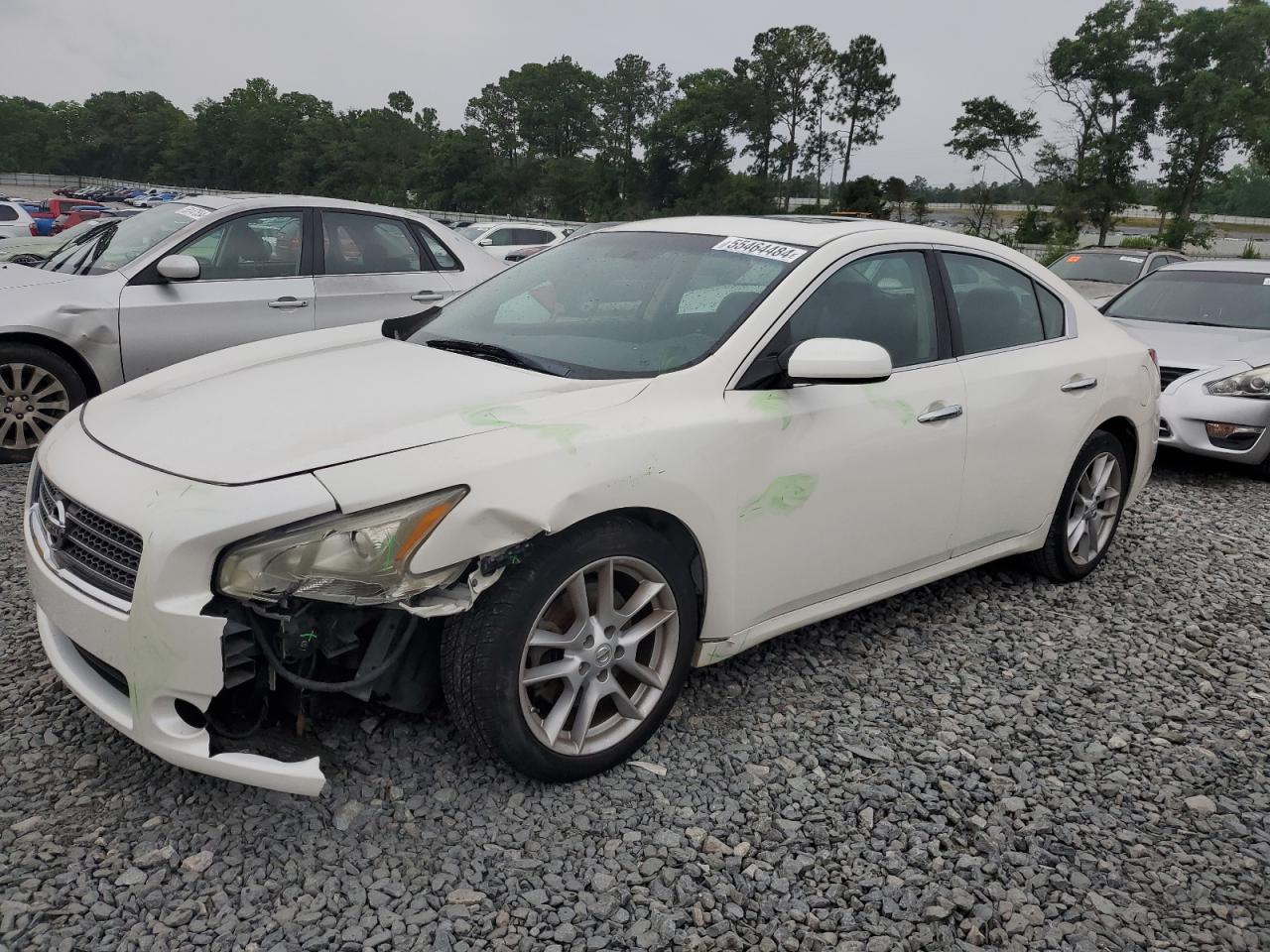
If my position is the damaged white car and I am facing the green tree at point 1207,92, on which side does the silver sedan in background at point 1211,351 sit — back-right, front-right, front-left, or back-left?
front-right

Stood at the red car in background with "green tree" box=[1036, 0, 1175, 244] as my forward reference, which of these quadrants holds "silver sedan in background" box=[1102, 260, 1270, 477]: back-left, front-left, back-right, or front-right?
front-right

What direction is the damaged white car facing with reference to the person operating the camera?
facing the viewer and to the left of the viewer

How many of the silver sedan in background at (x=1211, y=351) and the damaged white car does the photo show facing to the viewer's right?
0

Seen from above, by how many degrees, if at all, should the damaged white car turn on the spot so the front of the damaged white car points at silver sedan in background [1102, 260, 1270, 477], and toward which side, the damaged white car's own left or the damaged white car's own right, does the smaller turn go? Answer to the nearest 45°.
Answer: approximately 180°

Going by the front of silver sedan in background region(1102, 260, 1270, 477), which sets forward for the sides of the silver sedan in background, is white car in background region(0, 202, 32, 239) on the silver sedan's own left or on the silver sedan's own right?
on the silver sedan's own right

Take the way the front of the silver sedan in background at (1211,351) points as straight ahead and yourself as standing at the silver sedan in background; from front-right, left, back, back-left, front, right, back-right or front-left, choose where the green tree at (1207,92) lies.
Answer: back-right

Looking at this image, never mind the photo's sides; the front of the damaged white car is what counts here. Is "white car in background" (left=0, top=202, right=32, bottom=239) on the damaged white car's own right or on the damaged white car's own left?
on the damaged white car's own right

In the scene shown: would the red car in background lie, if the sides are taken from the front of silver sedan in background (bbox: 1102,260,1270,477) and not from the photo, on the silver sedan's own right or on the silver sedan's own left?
on the silver sedan's own right

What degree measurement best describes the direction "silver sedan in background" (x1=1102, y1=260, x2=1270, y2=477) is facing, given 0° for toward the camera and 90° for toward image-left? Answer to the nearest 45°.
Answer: approximately 45°

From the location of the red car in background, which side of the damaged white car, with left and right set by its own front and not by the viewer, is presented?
right
